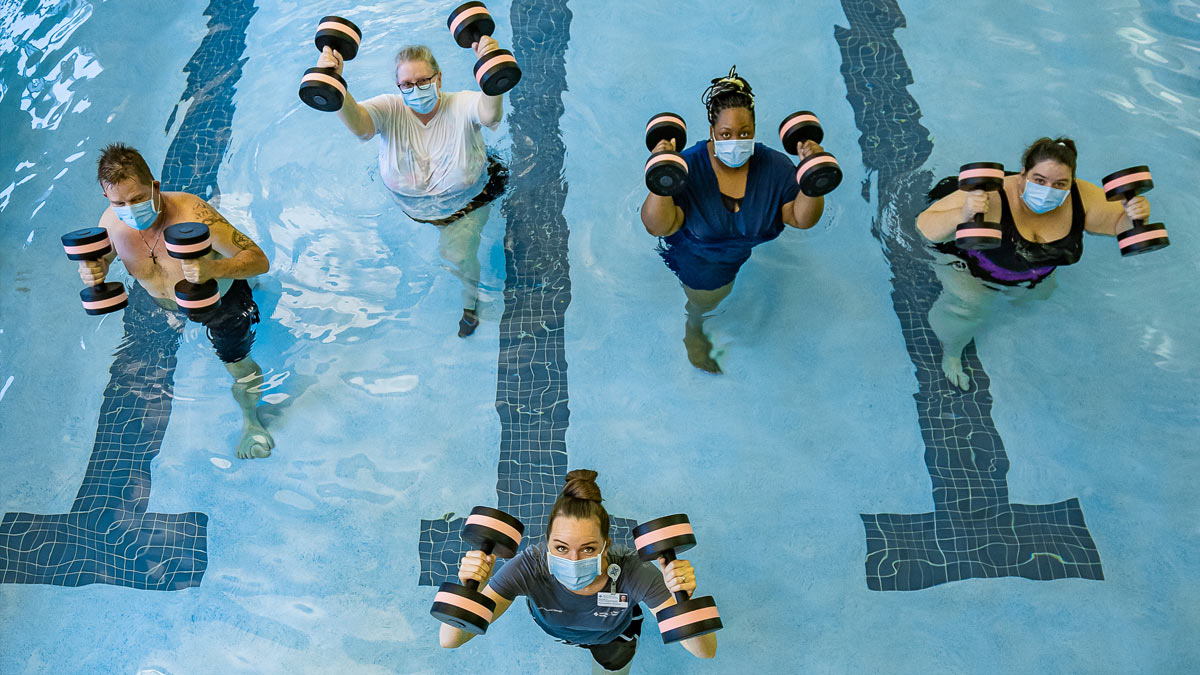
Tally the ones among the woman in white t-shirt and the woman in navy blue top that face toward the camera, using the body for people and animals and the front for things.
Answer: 2

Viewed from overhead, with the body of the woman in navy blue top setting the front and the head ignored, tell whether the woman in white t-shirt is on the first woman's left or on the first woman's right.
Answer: on the first woman's right

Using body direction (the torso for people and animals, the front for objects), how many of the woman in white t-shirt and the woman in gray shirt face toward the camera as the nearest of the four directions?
2

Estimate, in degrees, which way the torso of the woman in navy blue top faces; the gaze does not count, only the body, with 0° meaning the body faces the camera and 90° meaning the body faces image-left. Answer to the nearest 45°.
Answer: approximately 0°

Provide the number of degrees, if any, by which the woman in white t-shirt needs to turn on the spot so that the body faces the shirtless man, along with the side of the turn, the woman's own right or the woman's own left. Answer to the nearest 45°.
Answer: approximately 90° to the woman's own right

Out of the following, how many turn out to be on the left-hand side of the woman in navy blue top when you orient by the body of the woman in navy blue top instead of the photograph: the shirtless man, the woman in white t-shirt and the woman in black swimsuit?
1

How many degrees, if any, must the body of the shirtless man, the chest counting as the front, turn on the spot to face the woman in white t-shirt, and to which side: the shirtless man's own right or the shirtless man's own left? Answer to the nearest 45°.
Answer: approximately 135° to the shirtless man's own left

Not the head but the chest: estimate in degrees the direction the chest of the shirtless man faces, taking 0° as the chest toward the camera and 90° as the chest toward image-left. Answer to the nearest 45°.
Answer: approximately 45°

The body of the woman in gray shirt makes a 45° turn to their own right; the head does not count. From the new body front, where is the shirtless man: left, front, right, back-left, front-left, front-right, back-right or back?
right

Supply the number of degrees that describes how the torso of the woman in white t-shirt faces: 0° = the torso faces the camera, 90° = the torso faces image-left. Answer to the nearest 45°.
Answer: approximately 0°

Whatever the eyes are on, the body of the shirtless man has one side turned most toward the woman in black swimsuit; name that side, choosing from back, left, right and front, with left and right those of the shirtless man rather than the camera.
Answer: left
